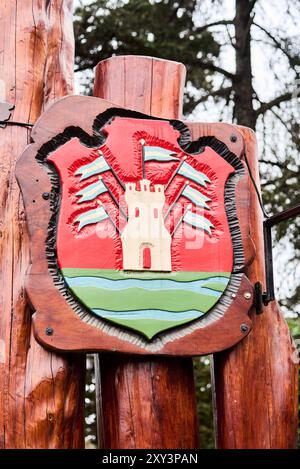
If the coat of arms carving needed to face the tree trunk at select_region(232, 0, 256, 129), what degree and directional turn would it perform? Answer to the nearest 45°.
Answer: approximately 180°

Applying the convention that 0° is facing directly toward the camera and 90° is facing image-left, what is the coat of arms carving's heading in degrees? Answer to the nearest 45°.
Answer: approximately 0°
